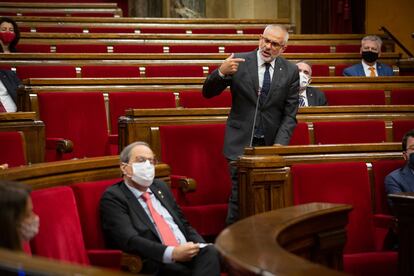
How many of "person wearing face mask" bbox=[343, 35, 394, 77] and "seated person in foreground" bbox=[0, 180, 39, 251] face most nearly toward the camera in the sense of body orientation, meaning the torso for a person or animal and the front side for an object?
1

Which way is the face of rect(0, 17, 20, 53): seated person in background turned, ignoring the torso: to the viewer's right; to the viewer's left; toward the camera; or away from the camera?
toward the camera

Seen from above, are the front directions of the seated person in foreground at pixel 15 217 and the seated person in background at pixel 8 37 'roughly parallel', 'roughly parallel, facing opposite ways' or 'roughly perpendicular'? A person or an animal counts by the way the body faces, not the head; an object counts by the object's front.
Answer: roughly perpendicular

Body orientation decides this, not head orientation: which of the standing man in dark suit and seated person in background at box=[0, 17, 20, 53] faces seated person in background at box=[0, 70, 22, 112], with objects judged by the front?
seated person in background at box=[0, 17, 20, 53]

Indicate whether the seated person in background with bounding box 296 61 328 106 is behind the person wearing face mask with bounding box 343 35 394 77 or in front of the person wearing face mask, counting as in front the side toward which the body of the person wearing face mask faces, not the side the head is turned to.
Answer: in front

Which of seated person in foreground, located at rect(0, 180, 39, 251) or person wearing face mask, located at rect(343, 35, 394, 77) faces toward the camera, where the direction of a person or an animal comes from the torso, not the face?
the person wearing face mask

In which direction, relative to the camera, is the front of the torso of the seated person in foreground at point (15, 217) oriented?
to the viewer's right

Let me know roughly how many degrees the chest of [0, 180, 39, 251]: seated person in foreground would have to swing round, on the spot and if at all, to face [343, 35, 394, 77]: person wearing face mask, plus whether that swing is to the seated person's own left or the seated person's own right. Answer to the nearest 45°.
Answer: approximately 45° to the seated person's own left

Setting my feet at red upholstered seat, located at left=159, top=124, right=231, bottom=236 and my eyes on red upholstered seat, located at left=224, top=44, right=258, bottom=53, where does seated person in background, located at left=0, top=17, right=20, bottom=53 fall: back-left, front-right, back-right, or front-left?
front-left

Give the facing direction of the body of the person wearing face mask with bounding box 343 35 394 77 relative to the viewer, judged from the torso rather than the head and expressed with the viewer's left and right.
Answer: facing the viewer

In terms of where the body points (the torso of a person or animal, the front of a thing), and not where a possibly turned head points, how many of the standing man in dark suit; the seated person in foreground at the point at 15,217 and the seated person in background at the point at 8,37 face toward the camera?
2

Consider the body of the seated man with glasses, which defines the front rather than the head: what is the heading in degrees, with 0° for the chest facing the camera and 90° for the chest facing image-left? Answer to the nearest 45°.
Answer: approximately 315°

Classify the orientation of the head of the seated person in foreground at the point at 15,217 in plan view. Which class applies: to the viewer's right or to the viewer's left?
to the viewer's right

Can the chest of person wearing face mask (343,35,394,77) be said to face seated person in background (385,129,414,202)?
yes

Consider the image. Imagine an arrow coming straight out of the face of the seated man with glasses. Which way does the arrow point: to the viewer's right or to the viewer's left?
to the viewer's right

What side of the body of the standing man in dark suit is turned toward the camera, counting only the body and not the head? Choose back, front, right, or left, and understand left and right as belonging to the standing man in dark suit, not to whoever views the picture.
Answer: front
